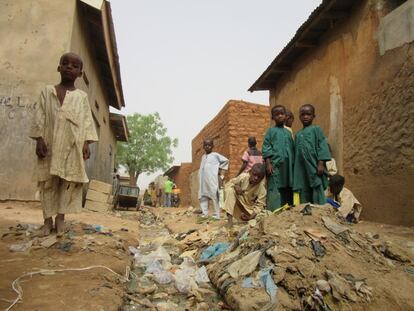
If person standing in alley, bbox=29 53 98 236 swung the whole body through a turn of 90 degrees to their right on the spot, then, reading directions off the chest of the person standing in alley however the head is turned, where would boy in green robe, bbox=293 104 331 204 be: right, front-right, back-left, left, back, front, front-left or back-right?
back

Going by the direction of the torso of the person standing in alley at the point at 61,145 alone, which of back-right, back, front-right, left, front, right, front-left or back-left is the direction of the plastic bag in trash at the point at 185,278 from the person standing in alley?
front-left

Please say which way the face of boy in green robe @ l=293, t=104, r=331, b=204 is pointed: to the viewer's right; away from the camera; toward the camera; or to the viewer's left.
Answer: toward the camera

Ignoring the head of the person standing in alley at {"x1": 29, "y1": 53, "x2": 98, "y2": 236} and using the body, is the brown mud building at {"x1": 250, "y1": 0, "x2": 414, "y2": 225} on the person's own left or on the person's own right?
on the person's own left

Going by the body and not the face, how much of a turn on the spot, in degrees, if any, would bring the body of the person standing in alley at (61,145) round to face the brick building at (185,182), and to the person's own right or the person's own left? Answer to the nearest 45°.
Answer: approximately 135° to the person's own left

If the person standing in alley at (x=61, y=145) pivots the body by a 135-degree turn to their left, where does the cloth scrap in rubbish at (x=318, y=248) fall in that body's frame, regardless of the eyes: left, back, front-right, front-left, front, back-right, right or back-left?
right

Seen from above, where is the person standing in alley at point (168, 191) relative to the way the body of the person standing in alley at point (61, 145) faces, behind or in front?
behind

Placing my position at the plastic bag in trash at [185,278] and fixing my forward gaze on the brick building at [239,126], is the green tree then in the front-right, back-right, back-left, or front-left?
front-left

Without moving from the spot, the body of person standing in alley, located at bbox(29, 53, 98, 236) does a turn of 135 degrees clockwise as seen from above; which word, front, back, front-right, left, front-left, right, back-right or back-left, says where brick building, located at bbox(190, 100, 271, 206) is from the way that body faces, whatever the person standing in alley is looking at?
right

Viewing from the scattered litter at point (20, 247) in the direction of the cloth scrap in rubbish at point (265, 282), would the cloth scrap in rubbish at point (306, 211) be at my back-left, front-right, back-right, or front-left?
front-left

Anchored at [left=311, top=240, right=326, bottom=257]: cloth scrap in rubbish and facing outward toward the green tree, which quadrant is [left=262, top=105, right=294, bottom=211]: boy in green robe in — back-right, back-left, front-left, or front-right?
front-right

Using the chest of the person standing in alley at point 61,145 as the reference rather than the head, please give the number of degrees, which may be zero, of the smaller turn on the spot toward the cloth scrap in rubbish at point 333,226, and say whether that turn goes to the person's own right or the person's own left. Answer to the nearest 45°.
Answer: approximately 45° to the person's own left

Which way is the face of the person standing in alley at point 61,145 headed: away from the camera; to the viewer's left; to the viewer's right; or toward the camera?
toward the camera

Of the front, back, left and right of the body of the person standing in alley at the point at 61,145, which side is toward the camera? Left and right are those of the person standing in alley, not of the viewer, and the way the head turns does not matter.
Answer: front
